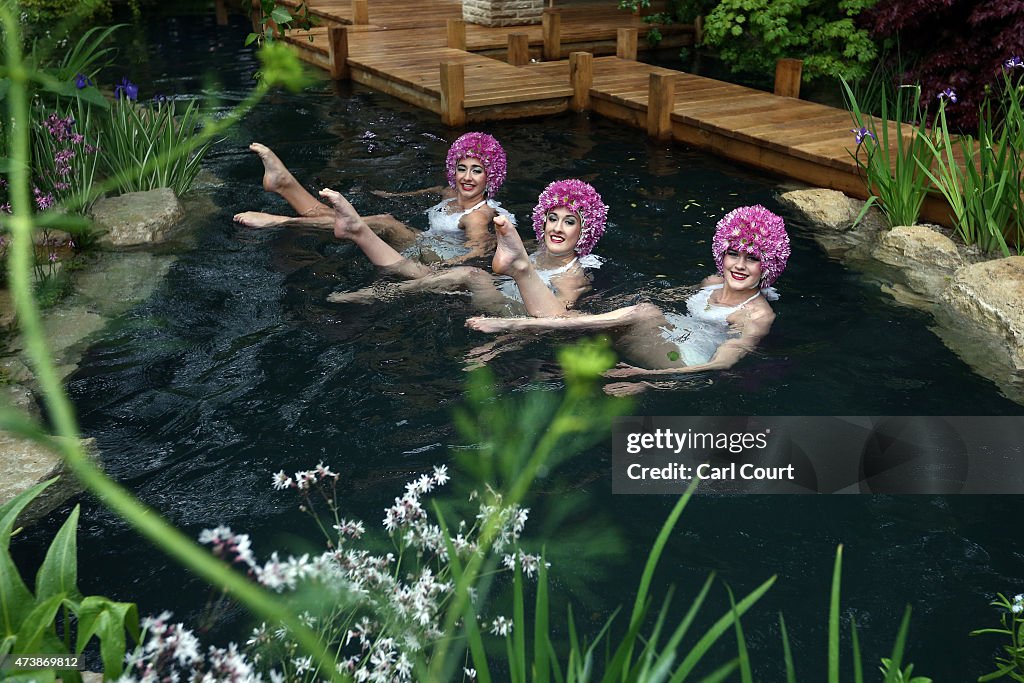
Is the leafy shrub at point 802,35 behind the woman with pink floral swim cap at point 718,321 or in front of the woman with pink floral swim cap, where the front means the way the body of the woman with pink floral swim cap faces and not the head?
behind

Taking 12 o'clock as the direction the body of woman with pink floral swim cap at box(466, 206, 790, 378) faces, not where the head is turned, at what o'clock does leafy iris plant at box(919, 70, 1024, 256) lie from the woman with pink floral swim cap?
The leafy iris plant is roughly at 6 o'clock from the woman with pink floral swim cap.

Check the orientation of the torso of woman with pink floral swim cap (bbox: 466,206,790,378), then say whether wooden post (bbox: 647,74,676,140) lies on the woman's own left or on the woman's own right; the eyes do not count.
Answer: on the woman's own right

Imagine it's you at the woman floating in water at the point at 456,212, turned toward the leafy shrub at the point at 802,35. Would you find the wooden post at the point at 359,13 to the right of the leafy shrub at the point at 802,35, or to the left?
left

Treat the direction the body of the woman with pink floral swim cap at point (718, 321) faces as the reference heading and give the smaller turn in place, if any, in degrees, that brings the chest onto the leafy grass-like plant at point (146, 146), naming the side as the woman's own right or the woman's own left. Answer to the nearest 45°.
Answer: approximately 90° to the woman's own right

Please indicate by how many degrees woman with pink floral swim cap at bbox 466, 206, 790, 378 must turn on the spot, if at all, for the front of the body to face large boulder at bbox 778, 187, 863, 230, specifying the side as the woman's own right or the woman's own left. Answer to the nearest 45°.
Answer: approximately 135° to the woman's own right

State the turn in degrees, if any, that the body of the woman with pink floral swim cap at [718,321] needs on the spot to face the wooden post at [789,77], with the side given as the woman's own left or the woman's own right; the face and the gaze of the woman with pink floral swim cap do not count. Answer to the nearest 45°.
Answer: approximately 135° to the woman's own right

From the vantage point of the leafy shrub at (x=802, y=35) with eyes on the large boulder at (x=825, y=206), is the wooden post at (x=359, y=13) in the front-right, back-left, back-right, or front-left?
back-right

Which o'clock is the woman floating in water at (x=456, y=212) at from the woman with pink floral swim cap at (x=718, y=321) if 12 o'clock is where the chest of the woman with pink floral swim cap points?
The woman floating in water is roughly at 3 o'clock from the woman with pink floral swim cap.

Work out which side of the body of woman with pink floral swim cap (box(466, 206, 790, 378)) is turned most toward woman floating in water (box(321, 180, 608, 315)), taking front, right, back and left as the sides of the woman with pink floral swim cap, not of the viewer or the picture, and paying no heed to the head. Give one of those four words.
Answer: right

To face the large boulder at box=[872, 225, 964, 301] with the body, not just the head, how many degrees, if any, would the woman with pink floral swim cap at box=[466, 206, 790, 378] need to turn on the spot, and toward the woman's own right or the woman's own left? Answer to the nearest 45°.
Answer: approximately 180°

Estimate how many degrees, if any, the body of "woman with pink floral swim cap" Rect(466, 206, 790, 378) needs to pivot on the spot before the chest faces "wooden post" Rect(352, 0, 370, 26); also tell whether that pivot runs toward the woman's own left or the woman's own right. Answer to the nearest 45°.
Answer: approximately 90° to the woman's own right

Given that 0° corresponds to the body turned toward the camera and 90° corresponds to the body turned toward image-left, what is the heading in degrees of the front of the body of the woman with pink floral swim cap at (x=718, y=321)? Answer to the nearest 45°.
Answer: approximately 45°

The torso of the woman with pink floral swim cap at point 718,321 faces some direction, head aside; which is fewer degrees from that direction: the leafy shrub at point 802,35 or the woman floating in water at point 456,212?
the woman floating in water
